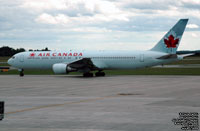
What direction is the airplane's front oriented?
to the viewer's left
